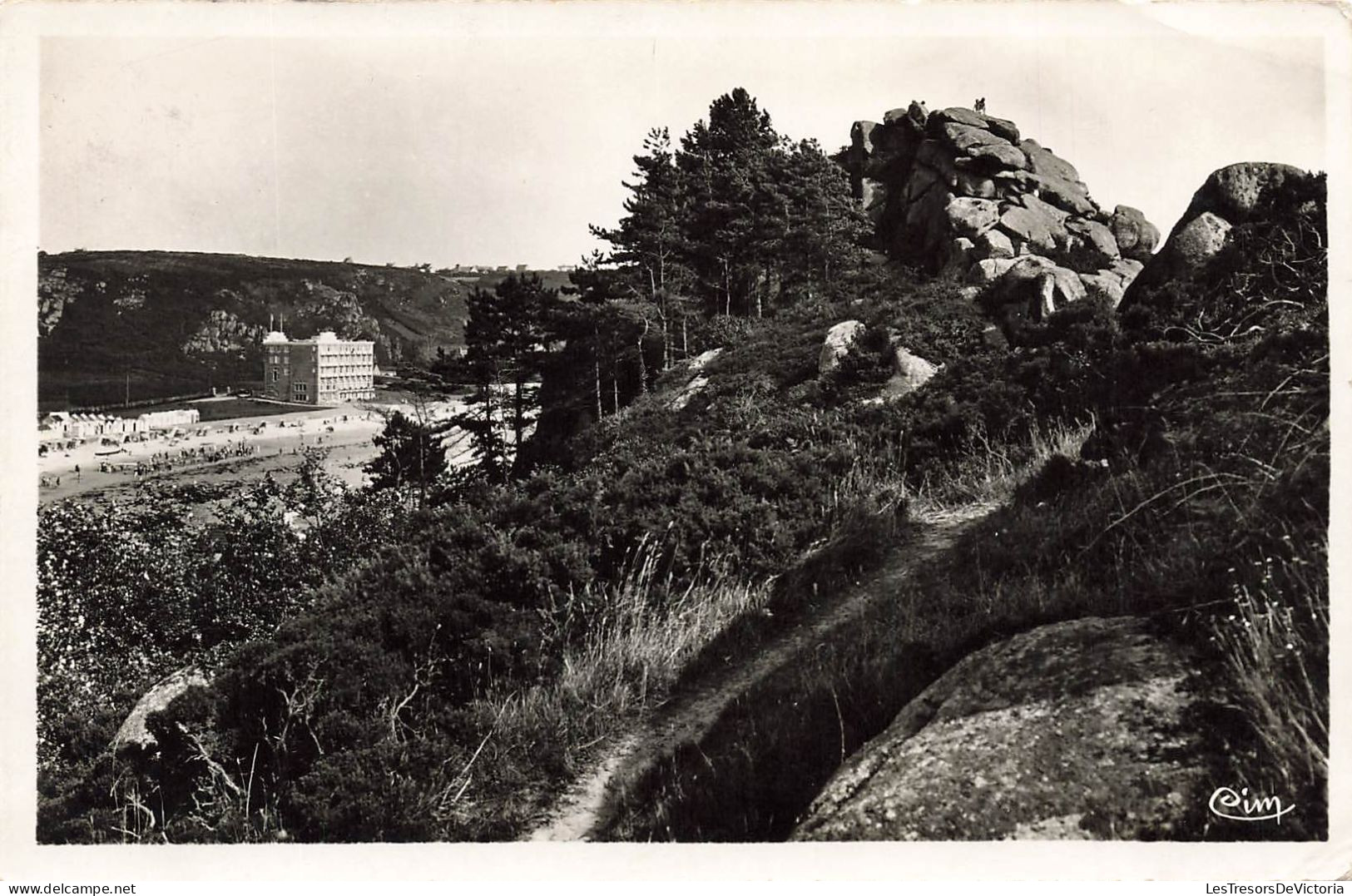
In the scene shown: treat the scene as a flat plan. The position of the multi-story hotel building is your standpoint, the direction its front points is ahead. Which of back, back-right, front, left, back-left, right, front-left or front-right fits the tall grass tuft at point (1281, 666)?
front-right

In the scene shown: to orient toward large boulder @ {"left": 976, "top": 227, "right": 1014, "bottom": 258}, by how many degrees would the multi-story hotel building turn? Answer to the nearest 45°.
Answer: approximately 45° to its left

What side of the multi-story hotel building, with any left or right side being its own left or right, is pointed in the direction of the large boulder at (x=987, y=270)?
front

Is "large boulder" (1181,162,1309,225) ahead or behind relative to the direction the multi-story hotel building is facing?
ahead

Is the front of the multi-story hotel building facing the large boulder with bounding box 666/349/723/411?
yes

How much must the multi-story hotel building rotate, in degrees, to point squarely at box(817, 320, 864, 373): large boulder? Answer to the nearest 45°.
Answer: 0° — it already faces it

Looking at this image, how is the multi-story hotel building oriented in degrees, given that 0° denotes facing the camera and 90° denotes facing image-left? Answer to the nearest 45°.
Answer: approximately 315°

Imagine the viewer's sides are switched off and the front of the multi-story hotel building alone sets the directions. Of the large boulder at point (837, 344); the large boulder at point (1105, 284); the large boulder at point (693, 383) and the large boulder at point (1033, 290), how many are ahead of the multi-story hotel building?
4

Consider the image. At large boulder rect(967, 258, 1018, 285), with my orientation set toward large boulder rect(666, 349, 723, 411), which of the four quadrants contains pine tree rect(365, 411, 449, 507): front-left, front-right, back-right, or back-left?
front-right

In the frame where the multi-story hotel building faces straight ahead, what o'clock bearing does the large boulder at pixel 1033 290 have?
The large boulder is roughly at 12 o'clock from the multi-story hotel building.
